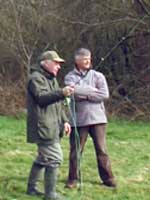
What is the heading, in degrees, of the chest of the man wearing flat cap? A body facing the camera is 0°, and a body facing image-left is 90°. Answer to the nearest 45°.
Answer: approximately 270°

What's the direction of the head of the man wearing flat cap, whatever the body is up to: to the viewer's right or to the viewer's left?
to the viewer's right
